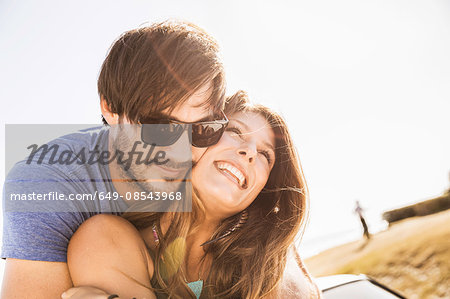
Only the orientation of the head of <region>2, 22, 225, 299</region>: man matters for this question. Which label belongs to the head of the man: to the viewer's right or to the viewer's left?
to the viewer's right

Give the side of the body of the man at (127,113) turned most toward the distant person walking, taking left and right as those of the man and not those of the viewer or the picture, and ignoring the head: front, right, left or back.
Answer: left
